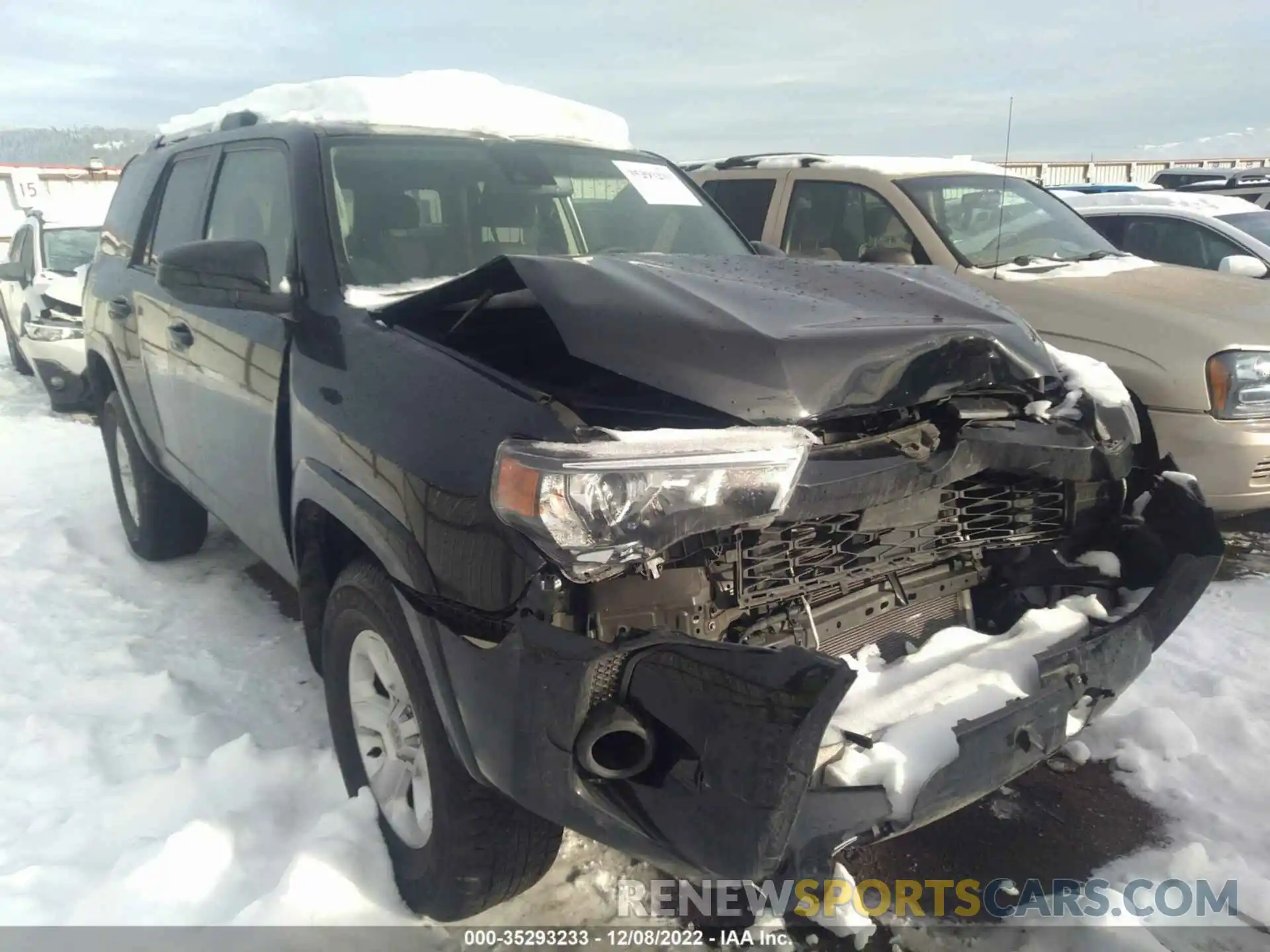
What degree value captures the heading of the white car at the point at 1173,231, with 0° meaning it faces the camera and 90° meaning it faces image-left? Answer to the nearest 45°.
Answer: approximately 315°

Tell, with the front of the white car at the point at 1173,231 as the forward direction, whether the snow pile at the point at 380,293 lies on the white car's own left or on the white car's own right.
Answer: on the white car's own right

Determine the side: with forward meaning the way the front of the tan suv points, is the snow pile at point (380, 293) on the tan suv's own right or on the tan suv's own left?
on the tan suv's own right

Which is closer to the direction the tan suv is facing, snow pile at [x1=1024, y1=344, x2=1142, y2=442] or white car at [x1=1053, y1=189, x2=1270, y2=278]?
the snow pile

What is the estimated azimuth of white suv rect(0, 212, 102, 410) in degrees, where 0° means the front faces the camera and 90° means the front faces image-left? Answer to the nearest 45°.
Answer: approximately 315°

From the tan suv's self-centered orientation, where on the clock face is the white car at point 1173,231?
The white car is roughly at 8 o'clock from the tan suv.

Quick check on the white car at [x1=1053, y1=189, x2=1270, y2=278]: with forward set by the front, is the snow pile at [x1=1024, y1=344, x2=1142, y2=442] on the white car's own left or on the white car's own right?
on the white car's own right

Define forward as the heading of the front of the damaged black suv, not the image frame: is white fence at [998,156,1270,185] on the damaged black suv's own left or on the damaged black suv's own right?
on the damaged black suv's own left

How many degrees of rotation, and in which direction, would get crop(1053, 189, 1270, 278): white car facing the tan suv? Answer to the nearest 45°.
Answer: approximately 45° to its right

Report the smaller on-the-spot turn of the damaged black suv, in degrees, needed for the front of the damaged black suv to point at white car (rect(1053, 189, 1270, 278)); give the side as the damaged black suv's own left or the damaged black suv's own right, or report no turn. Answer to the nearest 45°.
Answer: approximately 90° to the damaged black suv's own left

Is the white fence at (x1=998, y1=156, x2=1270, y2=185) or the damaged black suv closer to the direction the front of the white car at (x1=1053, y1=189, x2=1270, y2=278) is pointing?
the damaged black suv

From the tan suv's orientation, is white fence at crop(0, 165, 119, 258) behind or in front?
behind
